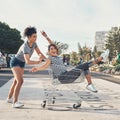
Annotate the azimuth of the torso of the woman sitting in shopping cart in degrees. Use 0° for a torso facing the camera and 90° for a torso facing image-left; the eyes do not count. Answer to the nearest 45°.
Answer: approximately 270°
